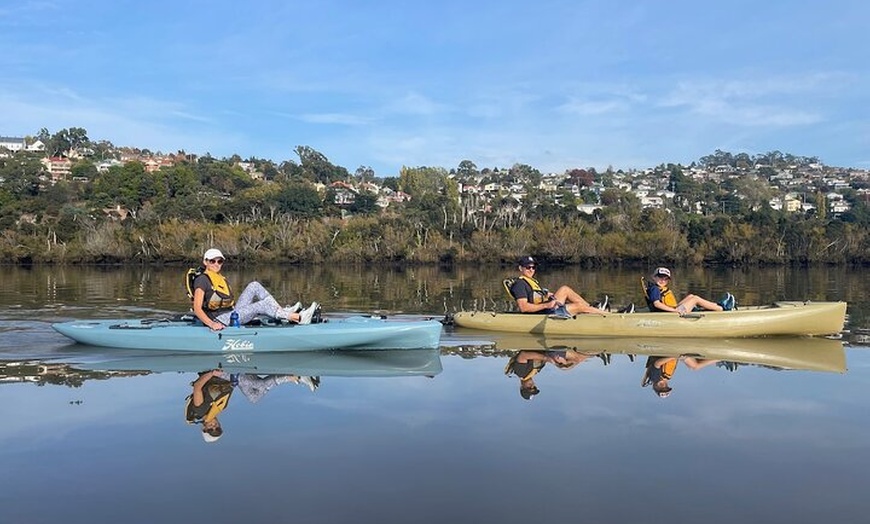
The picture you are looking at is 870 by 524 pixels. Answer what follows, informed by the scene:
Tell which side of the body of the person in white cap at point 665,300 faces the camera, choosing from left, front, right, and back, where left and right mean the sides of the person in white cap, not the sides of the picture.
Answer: right

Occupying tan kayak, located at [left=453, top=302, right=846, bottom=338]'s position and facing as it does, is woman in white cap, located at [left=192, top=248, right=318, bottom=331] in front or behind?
behind

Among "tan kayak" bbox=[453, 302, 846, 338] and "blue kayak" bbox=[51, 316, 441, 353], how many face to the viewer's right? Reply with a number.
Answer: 2

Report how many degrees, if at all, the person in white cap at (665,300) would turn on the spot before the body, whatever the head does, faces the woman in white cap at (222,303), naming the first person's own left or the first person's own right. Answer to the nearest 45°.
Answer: approximately 135° to the first person's own right

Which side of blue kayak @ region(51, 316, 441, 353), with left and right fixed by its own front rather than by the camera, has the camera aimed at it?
right

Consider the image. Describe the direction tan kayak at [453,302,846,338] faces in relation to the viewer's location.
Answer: facing to the right of the viewer

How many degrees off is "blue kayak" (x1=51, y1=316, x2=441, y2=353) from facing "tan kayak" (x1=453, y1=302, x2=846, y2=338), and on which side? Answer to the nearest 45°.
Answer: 0° — it already faces it

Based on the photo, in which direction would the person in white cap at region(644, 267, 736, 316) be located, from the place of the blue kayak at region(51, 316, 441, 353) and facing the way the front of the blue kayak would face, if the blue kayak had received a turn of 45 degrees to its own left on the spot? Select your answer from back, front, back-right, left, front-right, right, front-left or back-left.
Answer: front-right
